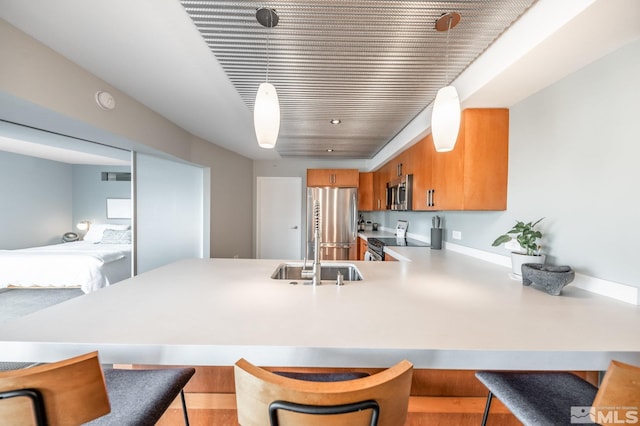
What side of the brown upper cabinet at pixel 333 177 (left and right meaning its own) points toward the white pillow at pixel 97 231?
right

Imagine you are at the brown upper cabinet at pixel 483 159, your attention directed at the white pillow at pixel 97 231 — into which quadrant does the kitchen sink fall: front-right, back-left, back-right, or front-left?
front-left

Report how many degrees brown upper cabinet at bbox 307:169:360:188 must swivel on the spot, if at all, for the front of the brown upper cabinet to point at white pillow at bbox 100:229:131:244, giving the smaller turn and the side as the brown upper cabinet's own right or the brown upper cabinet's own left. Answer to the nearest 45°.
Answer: approximately 90° to the brown upper cabinet's own right

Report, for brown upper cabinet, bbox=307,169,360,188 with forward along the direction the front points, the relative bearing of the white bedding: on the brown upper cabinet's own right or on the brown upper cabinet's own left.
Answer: on the brown upper cabinet's own right

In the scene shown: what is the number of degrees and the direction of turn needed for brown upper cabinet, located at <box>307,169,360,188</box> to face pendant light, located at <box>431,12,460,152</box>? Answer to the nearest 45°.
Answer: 0° — it already faces it

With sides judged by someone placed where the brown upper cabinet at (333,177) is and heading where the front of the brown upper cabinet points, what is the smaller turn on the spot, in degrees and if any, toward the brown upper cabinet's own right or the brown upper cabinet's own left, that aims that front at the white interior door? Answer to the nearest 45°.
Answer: approximately 135° to the brown upper cabinet's own right

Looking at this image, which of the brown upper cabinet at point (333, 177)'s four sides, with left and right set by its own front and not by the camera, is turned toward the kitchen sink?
front

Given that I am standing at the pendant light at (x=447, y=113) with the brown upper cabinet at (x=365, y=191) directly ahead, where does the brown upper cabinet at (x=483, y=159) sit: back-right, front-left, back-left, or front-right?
front-right

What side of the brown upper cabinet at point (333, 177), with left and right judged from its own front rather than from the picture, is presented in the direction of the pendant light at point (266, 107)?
front

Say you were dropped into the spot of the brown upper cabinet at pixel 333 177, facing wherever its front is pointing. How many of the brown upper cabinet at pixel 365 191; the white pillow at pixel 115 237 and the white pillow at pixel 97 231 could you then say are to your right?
2

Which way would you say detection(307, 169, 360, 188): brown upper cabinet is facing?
toward the camera

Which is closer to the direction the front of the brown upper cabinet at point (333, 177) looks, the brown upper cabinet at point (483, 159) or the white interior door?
the brown upper cabinet

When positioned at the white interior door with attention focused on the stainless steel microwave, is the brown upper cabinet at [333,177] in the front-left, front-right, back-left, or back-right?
front-left
